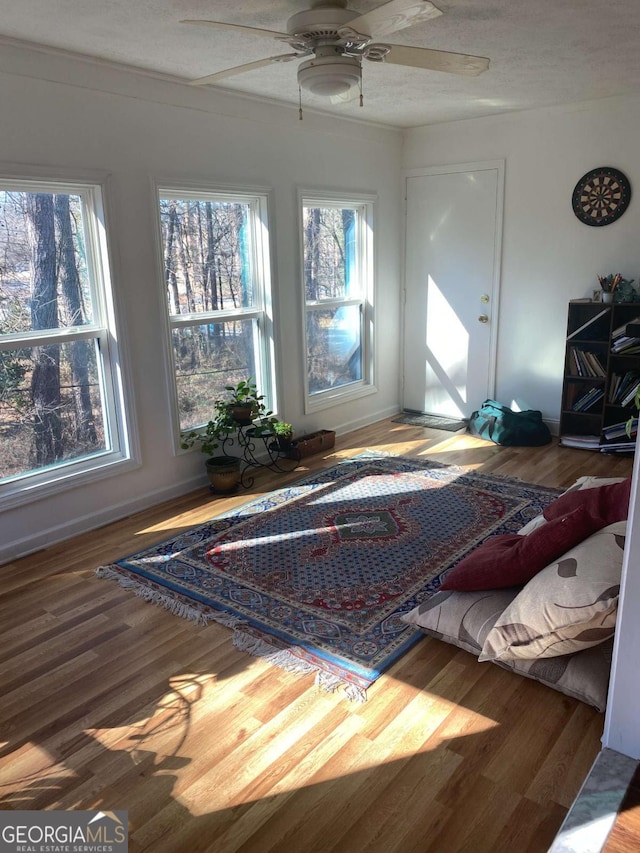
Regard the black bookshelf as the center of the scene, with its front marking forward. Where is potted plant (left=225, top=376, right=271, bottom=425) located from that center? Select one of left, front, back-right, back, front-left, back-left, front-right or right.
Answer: front-right

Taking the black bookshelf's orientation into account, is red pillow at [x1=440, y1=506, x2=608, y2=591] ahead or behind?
ahead

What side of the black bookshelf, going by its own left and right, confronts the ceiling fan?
front

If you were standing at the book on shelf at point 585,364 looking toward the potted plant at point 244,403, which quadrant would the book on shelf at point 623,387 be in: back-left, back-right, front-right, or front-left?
back-left
